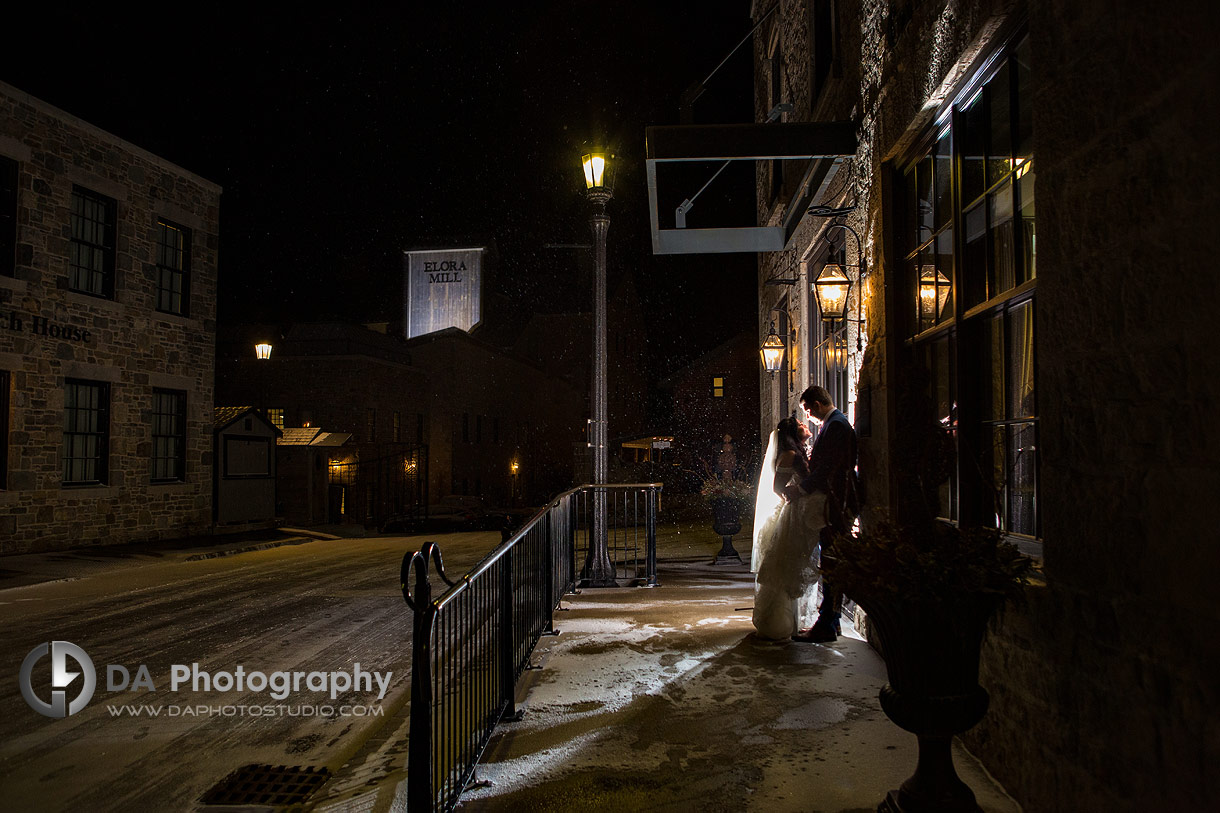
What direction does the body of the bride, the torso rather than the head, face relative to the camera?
to the viewer's right

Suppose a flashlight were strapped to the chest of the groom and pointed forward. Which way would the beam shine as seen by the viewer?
to the viewer's left

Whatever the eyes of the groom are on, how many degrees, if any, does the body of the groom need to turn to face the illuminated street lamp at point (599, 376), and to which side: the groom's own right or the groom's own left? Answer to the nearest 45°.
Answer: approximately 45° to the groom's own right

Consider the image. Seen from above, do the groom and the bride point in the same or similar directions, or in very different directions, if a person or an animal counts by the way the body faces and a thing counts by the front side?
very different directions

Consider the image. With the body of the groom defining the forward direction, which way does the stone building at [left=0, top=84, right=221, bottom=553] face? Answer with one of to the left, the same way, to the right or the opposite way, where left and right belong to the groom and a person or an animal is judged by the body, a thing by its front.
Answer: the opposite way

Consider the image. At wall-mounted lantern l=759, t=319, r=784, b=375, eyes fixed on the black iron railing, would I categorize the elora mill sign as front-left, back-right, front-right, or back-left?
back-right

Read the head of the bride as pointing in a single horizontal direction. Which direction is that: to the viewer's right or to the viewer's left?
to the viewer's right

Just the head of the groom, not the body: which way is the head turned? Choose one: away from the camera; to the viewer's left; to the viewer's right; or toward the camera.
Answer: to the viewer's left
